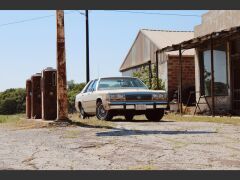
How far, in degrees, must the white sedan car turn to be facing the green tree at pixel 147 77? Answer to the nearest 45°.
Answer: approximately 135° to its left

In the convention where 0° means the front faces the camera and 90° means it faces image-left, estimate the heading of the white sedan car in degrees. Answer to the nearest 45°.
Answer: approximately 315°
